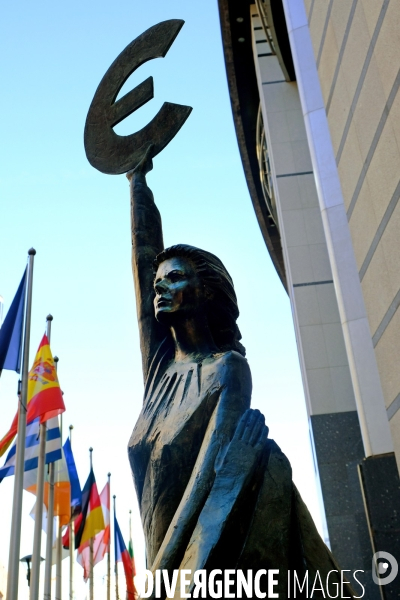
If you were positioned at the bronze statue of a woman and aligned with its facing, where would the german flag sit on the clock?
The german flag is roughly at 4 o'clock from the bronze statue of a woman.

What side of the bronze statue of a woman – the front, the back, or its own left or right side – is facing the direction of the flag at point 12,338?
right

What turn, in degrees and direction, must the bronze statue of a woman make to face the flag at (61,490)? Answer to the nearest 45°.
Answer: approximately 135° to its right

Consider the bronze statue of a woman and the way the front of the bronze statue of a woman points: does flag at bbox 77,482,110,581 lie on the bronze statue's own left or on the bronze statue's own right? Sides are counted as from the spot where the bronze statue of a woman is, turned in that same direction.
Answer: on the bronze statue's own right

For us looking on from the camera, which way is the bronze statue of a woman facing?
facing the viewer and to the left of the viewer

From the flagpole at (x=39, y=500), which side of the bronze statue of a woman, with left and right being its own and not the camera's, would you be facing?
right

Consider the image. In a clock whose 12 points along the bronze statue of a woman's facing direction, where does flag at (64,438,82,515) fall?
The flag is roughly at 4 o'clock from the bronze statue of a woman.
